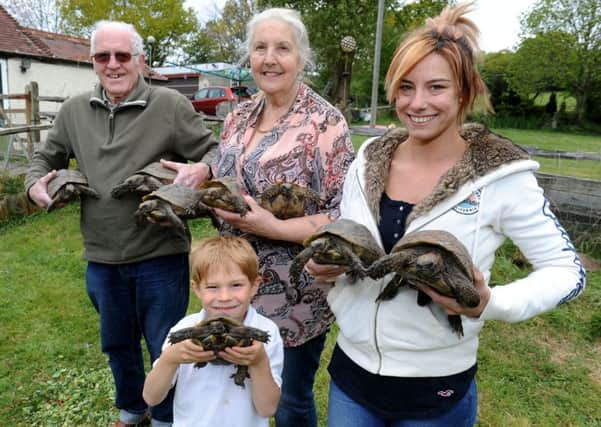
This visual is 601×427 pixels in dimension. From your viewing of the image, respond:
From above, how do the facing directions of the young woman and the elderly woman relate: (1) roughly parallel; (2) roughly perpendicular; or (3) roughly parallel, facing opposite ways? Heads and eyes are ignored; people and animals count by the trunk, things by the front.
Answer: roughly parallel

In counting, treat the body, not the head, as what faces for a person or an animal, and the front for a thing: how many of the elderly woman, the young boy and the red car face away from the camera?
0

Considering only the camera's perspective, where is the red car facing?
facing the viewer and to the left of the viewer

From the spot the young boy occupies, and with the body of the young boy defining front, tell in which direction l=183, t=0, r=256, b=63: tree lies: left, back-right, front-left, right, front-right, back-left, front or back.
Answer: back

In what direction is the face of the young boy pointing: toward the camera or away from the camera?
toward the camera

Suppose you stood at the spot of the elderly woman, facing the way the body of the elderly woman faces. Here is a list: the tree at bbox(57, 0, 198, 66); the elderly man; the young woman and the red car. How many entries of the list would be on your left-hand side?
1

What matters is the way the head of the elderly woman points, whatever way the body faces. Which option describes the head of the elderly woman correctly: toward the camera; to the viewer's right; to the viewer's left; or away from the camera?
toward the camera

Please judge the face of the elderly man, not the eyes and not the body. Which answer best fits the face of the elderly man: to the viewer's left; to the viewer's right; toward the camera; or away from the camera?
toward the camera

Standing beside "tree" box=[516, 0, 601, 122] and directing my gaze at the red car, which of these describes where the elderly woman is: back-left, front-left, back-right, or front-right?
front-left

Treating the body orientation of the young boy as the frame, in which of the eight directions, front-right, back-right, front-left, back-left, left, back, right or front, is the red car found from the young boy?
back

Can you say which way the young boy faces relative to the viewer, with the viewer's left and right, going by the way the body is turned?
facing the viewer

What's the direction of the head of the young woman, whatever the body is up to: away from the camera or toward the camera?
toward the camera

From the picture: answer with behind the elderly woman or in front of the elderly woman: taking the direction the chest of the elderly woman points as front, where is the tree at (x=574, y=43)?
behind

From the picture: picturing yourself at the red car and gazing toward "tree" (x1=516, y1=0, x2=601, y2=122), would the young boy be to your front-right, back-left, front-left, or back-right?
back-right
